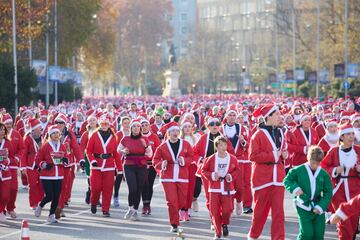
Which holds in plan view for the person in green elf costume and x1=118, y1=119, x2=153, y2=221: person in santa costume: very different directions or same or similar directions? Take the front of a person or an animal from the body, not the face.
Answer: same or similar directions

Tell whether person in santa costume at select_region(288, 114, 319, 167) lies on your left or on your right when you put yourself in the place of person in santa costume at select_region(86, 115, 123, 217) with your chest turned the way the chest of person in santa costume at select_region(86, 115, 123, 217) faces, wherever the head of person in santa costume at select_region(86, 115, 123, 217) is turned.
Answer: on your left

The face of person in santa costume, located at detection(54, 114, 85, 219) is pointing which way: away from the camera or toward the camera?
toward the camera

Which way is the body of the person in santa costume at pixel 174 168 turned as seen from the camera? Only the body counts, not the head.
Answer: toward the camera

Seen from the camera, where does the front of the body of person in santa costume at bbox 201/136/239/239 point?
toward the camera

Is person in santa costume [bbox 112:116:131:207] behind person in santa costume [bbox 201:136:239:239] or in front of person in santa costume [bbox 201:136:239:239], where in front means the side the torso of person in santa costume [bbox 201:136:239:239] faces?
behind

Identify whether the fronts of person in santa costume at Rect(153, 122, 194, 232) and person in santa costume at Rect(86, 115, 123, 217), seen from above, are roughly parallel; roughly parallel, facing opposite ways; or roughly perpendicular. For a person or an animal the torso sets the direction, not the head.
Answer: roughly parallel

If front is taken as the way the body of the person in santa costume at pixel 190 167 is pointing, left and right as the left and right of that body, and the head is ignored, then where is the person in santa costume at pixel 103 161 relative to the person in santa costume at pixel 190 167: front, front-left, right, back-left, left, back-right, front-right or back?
right

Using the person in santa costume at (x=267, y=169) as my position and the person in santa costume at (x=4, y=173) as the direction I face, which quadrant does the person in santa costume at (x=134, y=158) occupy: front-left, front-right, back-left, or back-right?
front-right

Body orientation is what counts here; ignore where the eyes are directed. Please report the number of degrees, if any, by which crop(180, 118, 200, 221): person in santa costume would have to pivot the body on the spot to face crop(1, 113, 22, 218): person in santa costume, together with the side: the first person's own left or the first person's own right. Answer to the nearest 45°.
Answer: approximately 90° to the first person's own right
